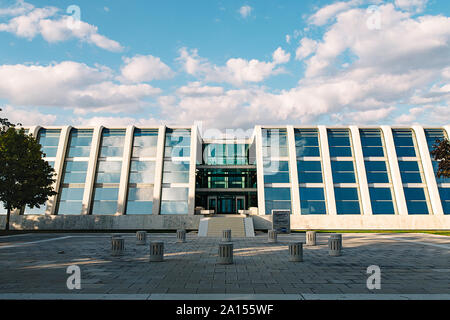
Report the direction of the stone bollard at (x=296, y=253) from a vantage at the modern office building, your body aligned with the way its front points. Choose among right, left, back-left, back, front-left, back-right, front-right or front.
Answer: front

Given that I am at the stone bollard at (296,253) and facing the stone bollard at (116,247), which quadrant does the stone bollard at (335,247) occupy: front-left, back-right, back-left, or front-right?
back-right

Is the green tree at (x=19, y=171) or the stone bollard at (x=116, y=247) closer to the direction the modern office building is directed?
the stone bollard

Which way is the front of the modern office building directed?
toward the camera

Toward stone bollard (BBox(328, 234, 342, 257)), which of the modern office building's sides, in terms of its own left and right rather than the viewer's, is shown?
front

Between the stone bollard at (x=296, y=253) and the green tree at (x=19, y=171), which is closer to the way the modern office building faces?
the stone bollard

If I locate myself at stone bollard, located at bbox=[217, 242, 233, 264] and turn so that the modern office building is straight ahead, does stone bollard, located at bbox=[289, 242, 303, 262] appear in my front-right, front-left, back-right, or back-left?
front-right
